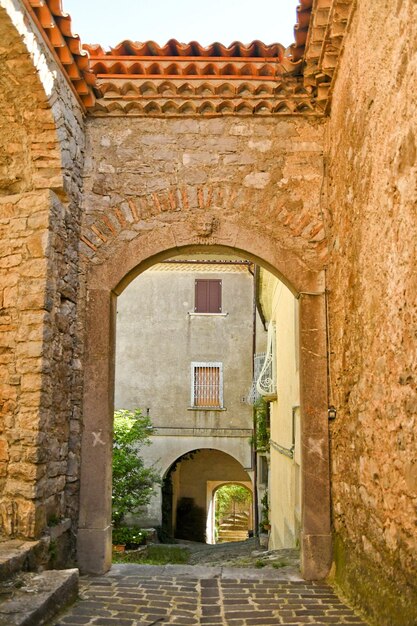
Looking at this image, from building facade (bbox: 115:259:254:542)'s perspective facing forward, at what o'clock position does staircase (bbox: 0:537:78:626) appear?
The staircase is roughly at 12 o'clock from the building facade.

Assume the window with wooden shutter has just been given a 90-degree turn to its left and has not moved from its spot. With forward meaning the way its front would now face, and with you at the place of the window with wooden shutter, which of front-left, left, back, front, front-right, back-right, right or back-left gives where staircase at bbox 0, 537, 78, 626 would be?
right

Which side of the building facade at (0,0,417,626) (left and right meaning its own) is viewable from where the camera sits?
front

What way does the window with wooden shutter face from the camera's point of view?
toward the camera

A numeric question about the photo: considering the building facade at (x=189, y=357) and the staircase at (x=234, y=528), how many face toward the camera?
2

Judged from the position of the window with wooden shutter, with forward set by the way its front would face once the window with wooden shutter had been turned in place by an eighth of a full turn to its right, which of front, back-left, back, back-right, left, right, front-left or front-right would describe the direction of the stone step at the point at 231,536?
back-right

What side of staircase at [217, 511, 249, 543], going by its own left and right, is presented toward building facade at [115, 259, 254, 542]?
front

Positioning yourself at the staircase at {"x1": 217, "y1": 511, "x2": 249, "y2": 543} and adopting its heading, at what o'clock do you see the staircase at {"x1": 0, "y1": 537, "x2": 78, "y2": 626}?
the staircase at {"x1": 0, "y1": 537, "x2": 78, "y2": 626} is roughly at 12 o'clock from the staircase at {"x1": 217, "y1": 511, "x2": 249, "y2": 543}.

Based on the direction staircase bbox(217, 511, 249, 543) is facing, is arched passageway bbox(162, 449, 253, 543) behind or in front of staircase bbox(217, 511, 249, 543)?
in front

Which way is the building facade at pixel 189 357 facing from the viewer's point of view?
toward the camera
